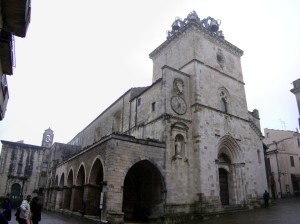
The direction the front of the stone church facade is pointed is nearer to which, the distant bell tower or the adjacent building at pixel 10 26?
the adjacent building

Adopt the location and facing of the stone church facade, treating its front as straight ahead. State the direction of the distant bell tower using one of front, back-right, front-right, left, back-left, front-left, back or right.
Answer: back

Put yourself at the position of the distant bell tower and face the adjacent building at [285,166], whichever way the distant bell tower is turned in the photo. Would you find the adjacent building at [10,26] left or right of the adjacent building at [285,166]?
right

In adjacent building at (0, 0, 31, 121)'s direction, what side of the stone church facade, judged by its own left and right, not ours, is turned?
right

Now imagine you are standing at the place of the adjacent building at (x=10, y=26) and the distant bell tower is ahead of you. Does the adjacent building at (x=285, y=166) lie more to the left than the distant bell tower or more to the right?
right

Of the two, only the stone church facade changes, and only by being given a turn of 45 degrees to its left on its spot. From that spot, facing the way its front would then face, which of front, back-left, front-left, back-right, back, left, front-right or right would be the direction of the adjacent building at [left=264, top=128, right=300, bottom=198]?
front-left
